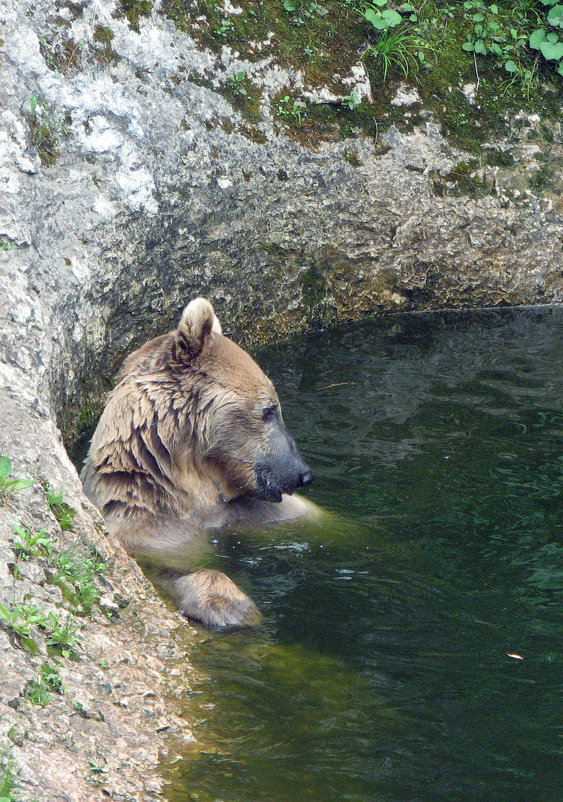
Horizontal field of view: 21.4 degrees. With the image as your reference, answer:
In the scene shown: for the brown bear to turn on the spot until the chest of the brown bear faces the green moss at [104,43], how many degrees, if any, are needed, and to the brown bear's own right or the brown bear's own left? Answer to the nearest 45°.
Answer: approximately 90° to the brown bear's own left

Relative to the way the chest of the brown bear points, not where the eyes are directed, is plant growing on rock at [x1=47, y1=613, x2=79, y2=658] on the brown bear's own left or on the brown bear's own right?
on the brown bear's own right

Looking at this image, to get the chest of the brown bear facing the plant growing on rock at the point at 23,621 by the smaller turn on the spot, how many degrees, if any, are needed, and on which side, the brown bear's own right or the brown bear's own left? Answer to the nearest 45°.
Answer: approximately 90° to the brown bear's own right

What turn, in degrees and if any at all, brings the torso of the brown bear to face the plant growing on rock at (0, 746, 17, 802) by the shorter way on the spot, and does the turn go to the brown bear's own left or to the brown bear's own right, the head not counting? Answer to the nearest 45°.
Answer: approximately 90° to the brown bear's own right

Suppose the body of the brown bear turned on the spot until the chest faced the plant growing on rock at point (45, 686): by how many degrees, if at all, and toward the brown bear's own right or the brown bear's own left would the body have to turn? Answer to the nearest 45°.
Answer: approximately 90° to the brown bear's own right

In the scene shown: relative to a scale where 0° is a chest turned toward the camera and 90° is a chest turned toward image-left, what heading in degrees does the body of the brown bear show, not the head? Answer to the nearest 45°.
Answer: approximately 270°

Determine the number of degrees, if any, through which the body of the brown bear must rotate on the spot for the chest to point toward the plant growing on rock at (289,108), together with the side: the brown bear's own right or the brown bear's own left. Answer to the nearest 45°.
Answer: approximately 90° to the brown bear's own left
